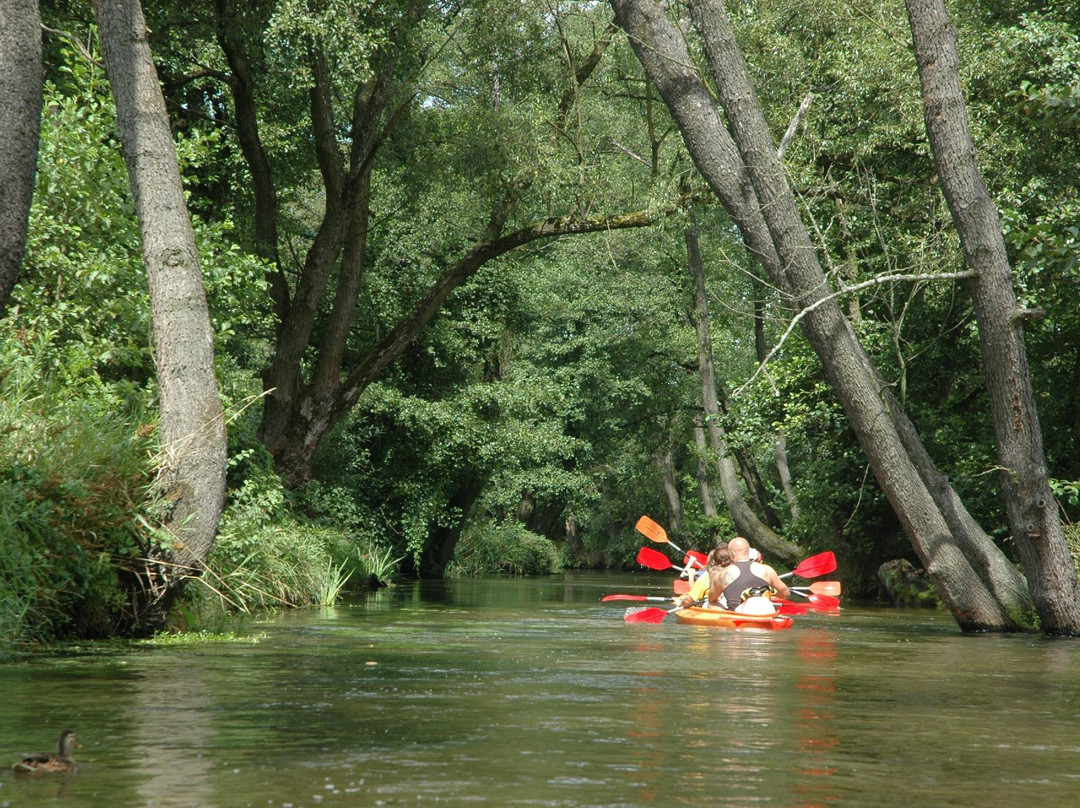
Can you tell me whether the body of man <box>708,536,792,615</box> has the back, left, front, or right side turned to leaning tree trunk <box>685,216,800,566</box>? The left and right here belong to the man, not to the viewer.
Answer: front

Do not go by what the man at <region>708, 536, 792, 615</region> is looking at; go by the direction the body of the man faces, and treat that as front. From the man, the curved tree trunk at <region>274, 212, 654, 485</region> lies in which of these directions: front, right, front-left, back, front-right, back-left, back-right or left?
front-left

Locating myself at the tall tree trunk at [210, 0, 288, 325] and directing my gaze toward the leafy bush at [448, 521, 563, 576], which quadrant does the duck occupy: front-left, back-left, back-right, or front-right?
back-right

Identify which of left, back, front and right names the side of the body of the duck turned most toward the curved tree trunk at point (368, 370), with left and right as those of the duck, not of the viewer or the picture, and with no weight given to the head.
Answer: left

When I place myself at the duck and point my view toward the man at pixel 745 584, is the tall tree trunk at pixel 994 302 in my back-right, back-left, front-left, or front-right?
front-right

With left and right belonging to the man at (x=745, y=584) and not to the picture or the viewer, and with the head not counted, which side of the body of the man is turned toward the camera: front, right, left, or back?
back

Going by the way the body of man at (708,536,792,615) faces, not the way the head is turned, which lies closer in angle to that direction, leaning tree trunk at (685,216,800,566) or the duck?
the leaning tree trunk

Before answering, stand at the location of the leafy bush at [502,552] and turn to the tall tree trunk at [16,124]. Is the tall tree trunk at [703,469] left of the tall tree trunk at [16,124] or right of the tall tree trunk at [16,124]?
left

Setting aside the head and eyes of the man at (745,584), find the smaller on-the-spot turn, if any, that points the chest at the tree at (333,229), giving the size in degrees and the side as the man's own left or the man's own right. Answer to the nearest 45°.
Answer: approximately 45° to the man's own left

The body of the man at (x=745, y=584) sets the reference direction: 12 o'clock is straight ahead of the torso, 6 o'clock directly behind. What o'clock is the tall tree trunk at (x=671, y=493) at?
The tall tree trunk is roughly at 12 o'clock from the man.

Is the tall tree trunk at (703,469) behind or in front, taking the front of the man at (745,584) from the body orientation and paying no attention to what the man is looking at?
in front

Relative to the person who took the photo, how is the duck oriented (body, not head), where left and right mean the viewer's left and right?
facing to the right of the viewer

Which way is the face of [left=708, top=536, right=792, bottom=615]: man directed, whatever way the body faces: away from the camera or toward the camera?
away from the camera

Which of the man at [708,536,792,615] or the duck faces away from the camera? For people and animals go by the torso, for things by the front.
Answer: the man

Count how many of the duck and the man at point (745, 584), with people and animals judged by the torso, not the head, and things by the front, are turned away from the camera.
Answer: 1

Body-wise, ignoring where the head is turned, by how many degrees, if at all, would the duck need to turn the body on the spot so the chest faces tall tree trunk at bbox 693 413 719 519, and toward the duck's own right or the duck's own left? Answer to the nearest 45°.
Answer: approximately 45° to the duck's own left

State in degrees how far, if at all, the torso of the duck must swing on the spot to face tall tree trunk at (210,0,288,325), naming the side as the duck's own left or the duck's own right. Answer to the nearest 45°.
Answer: approximately 90° to the duck's own left

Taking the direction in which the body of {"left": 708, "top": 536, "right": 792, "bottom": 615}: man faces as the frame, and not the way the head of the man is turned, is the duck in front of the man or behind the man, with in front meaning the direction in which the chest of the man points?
behind

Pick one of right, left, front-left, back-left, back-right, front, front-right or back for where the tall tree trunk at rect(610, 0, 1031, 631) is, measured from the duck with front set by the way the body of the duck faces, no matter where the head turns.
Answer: front-left
